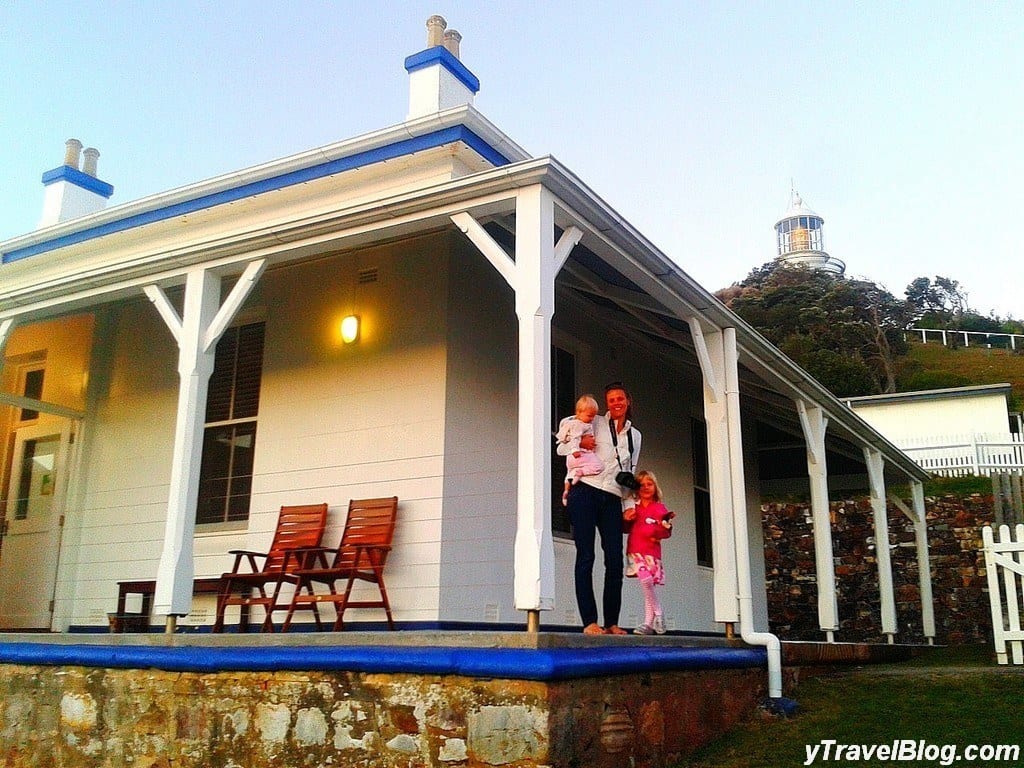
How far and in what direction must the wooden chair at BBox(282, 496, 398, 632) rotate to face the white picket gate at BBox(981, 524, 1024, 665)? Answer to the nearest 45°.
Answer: approximately 135° to its left

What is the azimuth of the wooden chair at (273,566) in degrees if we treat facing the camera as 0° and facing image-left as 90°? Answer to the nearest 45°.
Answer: approximately 45°

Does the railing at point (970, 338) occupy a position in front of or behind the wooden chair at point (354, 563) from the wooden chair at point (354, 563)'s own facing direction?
behind

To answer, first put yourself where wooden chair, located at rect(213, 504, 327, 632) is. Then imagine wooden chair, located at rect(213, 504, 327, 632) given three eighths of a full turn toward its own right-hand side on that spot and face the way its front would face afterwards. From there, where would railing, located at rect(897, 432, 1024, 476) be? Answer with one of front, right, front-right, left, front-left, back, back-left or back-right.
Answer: front-right

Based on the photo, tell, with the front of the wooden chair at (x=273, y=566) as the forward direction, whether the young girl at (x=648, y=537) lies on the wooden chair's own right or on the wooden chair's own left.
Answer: on the wooden chair's own left

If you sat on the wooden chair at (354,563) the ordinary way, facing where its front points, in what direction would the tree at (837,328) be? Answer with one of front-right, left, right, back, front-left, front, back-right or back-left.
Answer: back

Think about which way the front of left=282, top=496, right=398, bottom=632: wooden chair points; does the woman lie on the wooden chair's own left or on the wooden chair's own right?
on the wooden chair's own left
